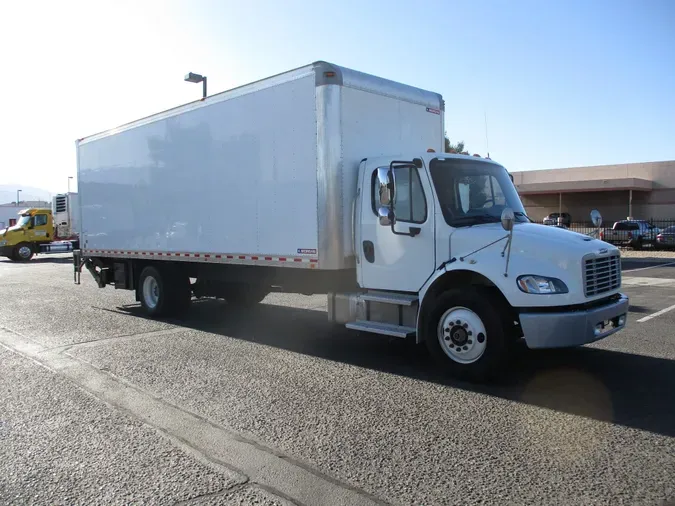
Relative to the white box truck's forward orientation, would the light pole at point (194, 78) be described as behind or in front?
behind

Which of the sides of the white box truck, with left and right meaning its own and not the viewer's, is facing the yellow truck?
back

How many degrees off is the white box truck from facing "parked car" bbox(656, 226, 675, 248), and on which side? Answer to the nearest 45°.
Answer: approximately 90° to its left

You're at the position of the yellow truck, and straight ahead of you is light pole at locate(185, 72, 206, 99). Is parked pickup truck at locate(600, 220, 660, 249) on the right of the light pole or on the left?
left

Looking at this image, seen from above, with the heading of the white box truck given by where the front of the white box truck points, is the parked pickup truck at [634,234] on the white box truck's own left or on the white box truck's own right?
on the white box truck's own left

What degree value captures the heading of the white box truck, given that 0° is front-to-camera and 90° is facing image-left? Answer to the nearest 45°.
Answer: approximately 315°

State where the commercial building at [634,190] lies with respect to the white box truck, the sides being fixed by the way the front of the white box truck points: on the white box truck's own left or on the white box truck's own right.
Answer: on the white box truck's own left
